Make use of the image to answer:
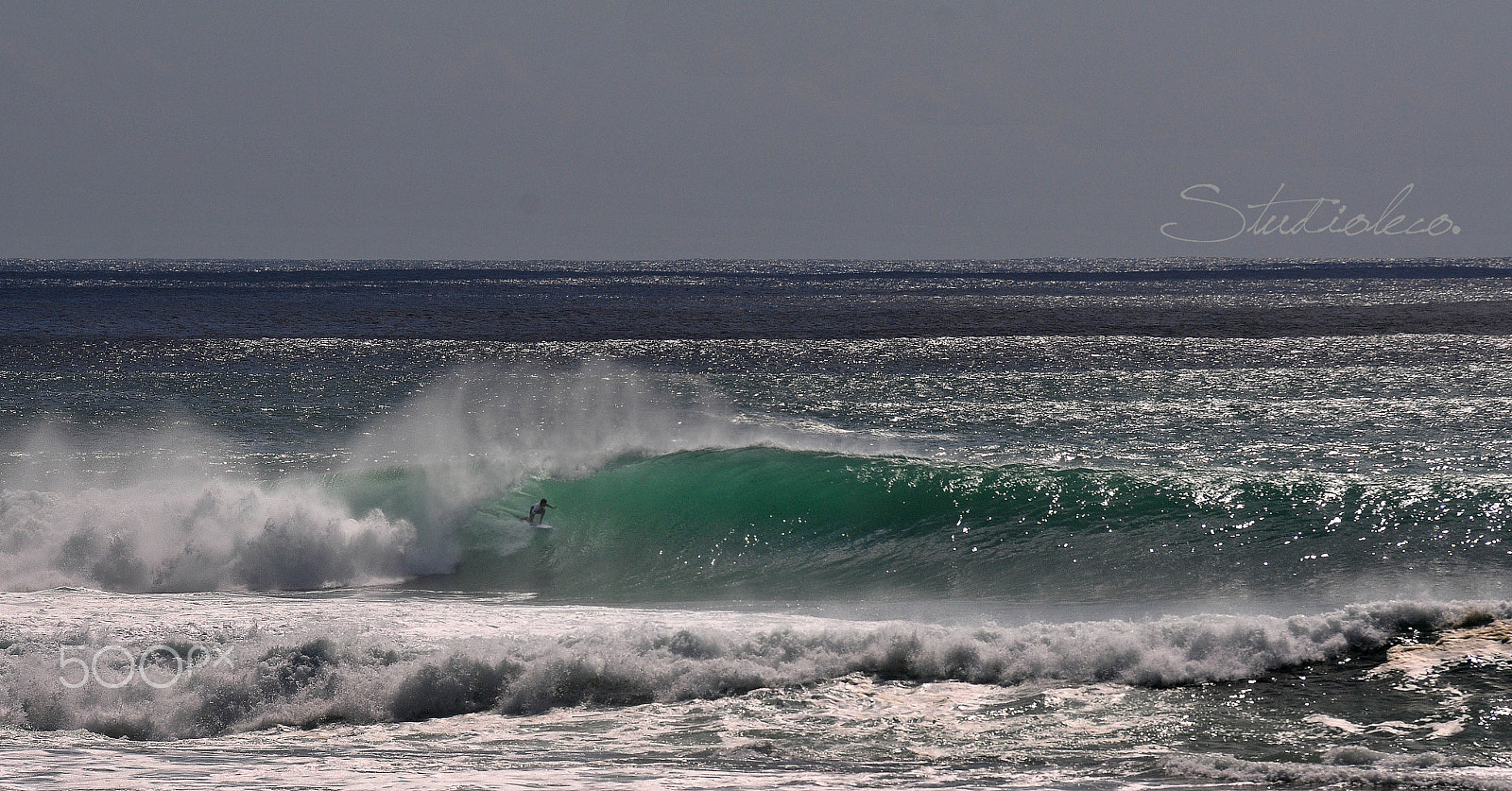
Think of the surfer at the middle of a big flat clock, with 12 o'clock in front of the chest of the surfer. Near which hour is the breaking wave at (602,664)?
The breaking wave is roughly at 3 o'clock from the surfer.

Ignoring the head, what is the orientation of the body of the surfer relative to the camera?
to the viewer's right
